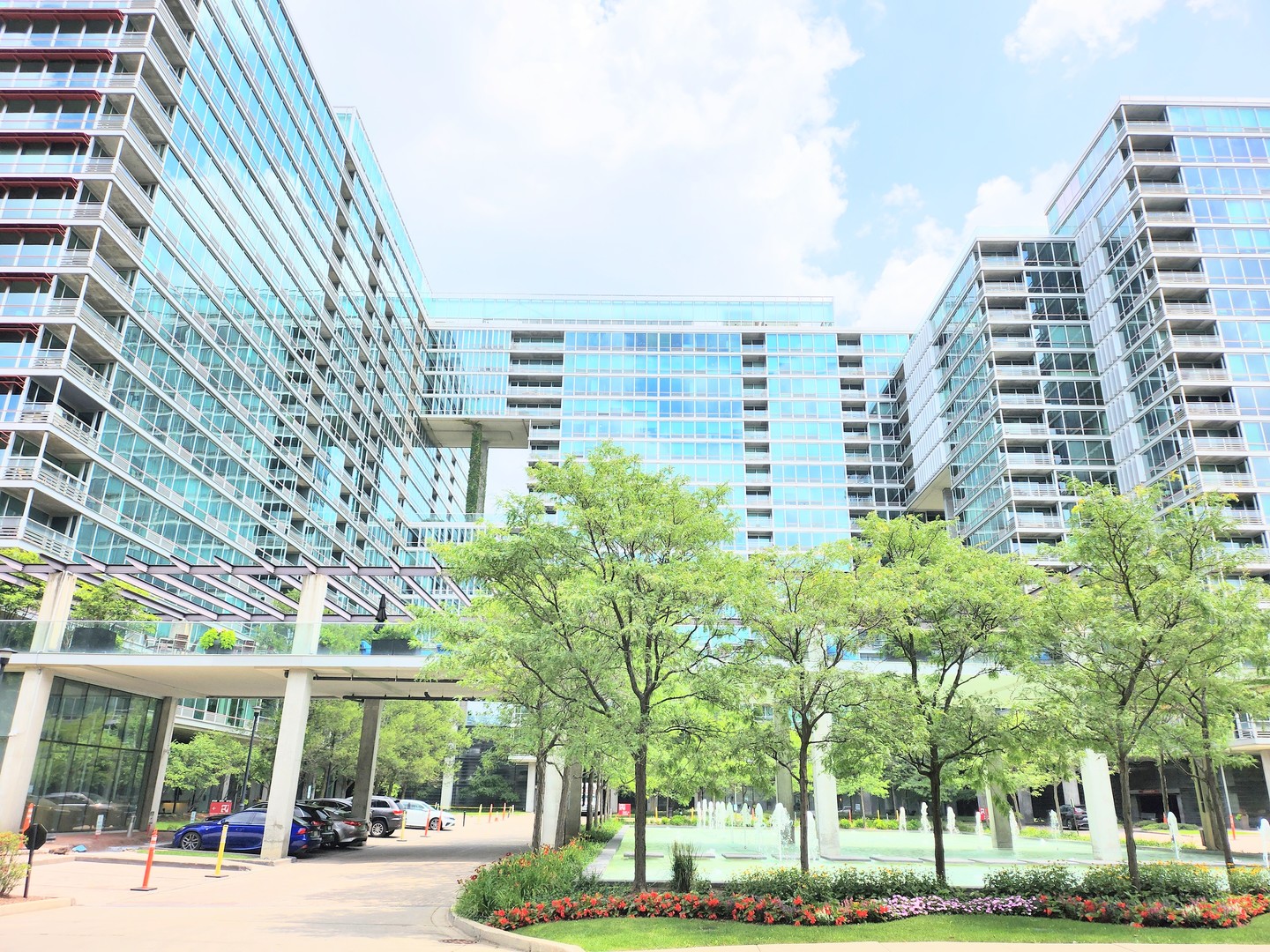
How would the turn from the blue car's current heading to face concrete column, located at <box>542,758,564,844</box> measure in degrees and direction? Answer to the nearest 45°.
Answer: approximately 135° to its right

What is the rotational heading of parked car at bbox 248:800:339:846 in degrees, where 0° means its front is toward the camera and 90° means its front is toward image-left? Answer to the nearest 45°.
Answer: approximately 135°

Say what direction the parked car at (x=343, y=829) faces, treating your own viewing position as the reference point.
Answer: facing away from the viewer and to the left of the viewer

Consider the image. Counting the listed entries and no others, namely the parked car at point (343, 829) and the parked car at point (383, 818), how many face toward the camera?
0

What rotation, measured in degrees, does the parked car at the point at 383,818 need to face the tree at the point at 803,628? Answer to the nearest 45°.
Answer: approximately 135° to its left

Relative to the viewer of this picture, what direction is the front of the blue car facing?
facing away from the viewer and to the left of the viewer

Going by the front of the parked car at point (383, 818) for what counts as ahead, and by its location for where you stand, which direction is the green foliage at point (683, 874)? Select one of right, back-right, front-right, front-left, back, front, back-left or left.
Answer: back-left
